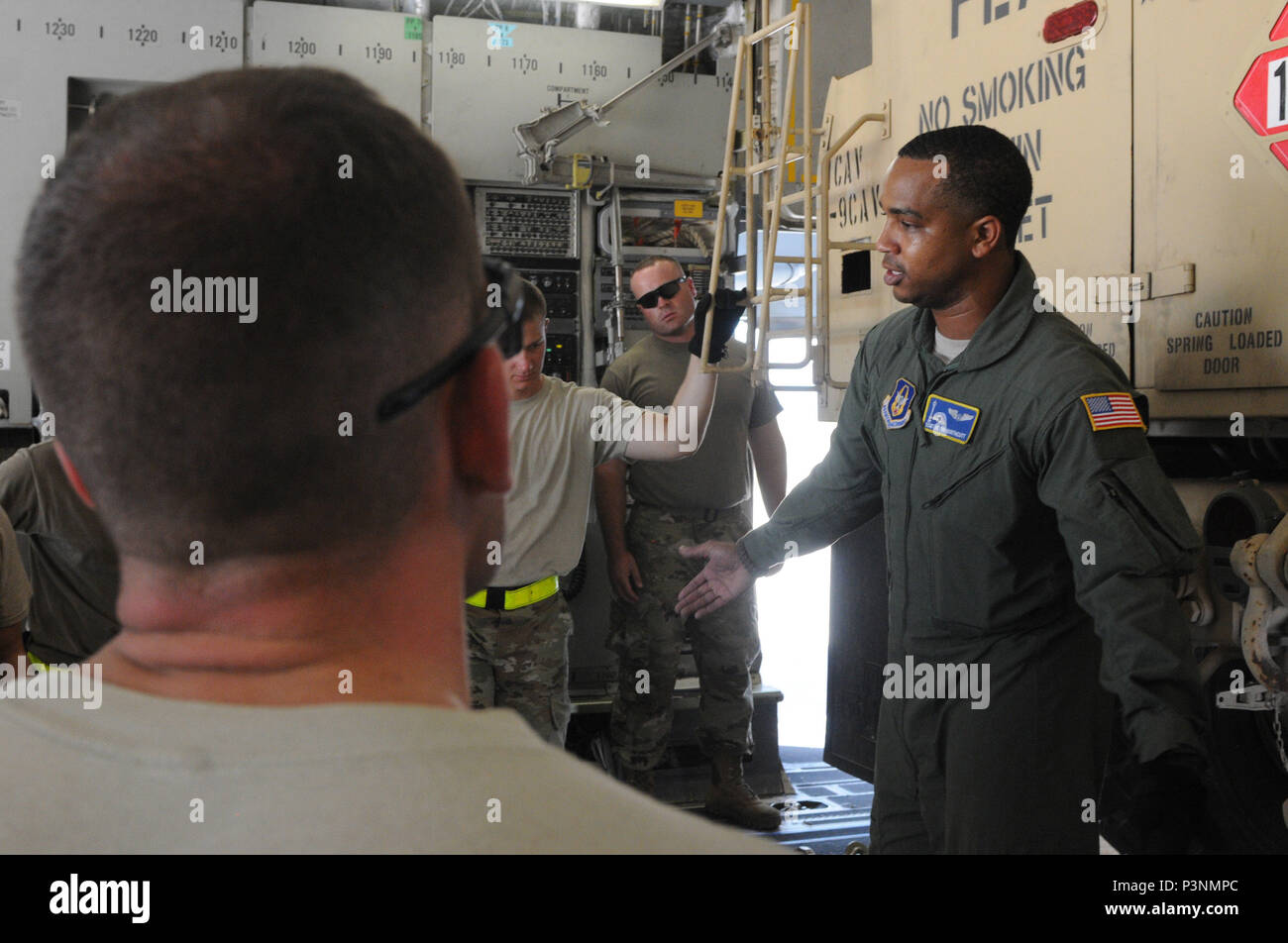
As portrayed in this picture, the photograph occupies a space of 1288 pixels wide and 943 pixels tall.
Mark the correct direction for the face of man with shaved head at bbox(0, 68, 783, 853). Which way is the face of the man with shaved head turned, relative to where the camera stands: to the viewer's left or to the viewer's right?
to the viewer's right

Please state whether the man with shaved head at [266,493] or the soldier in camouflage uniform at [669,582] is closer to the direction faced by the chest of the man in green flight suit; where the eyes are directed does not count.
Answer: the man with shaved head

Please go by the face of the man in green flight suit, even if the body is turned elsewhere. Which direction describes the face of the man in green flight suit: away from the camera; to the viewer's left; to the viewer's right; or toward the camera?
to the viewer's left

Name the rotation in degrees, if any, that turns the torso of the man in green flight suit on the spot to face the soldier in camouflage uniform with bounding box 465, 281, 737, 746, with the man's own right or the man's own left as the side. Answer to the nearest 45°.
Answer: approximately 90° to the man's own right

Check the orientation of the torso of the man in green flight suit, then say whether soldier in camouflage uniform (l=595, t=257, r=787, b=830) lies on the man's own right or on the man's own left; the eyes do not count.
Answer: on the man's own right

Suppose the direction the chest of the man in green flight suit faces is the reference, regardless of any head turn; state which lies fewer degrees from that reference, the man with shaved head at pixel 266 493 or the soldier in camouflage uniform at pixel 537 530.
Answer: the man with shaved head

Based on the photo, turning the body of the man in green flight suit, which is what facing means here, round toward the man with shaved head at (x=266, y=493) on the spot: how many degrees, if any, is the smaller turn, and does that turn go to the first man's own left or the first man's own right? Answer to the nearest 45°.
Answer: approximately 45° to the first man's own left

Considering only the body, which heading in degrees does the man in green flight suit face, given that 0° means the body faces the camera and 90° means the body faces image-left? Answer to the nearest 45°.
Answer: approximately 45°

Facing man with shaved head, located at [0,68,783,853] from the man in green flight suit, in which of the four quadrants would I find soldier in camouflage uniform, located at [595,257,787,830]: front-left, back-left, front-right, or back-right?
back-right
